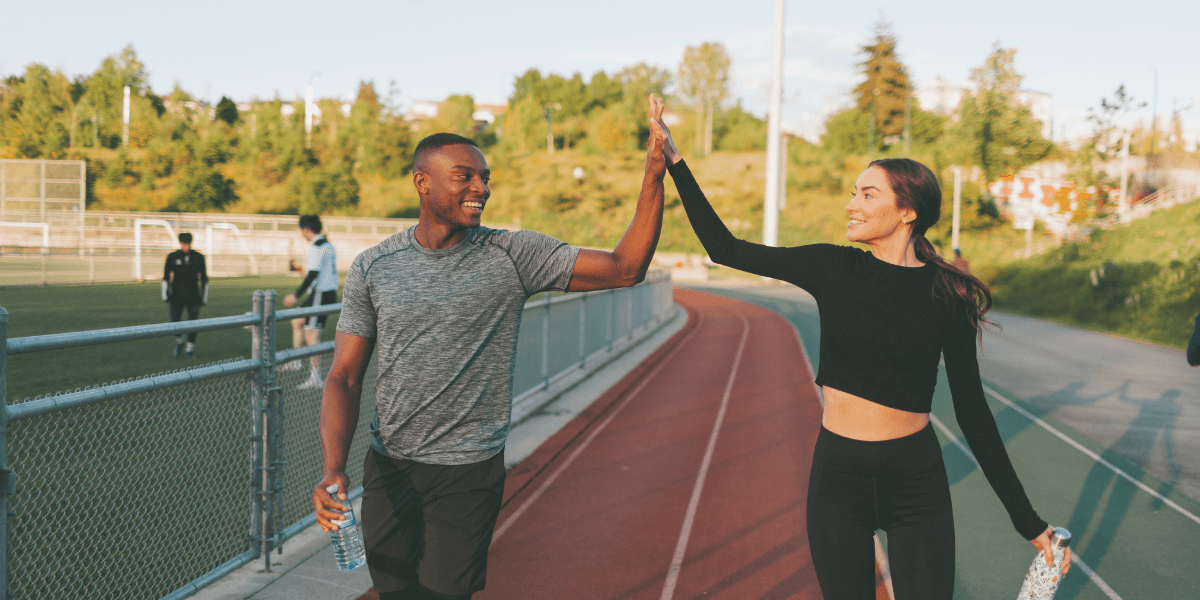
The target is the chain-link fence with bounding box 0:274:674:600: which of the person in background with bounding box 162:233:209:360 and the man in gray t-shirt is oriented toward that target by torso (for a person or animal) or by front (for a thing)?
the person in background

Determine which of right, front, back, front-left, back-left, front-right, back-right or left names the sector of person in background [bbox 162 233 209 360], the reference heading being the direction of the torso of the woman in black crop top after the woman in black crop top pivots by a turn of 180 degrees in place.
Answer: front-left

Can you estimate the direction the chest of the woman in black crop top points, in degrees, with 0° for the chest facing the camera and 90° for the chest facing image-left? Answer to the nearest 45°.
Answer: approximately 0°

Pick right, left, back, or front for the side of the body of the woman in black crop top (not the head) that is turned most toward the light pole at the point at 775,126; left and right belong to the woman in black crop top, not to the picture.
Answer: back

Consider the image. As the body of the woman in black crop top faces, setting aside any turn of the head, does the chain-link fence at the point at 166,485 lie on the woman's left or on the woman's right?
on the woman's right

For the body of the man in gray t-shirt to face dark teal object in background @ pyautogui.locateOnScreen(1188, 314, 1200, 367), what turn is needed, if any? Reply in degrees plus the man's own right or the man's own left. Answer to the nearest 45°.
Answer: approximately 90° to the man's own left

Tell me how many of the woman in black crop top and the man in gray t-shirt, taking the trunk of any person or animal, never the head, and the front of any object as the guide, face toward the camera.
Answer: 2

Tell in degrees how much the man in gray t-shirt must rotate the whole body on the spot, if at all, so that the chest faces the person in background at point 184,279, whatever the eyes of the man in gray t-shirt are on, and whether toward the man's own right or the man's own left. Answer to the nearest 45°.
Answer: approximately 180°

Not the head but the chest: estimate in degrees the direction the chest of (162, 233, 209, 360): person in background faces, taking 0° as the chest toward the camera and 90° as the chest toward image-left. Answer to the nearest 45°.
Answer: approximately 0°

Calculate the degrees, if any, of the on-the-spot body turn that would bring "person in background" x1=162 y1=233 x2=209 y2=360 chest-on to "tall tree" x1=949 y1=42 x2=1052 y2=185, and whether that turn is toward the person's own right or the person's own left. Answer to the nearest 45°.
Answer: approximately 135° to the person's own left

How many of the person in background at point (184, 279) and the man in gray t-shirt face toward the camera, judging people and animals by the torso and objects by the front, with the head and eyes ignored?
2

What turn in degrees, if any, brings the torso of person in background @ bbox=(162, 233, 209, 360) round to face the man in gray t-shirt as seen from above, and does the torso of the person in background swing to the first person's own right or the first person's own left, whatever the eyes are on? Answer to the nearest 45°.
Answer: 0° — they already face them

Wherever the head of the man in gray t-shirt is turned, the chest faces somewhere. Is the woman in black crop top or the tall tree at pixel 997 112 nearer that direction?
the woman in black crop top
